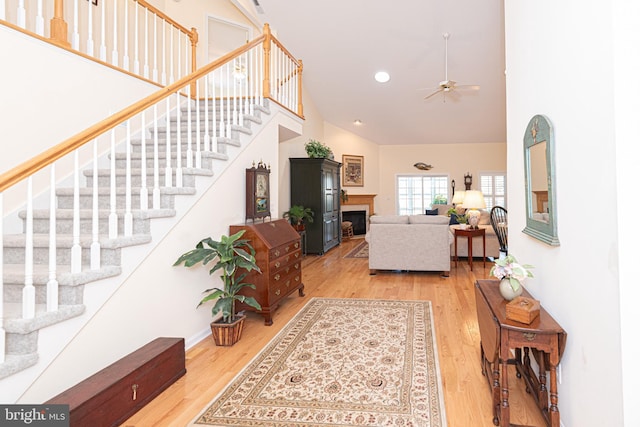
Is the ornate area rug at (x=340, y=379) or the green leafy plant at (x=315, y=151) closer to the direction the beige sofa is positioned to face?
the green leafy plant

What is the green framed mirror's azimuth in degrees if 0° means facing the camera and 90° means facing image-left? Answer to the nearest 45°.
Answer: approximately 45°

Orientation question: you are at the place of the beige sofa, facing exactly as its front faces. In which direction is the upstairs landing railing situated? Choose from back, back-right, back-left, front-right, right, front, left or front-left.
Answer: back-left

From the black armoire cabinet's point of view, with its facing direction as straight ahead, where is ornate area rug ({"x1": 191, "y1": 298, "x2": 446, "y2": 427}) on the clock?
The ornate area rug is roughly at 3 o'clock from the black armoire cabinet.

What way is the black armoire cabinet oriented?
to the viewer's right

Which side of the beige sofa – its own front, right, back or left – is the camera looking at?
back

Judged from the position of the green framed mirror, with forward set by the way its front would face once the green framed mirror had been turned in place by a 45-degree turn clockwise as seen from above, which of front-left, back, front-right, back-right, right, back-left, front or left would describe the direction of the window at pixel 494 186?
right

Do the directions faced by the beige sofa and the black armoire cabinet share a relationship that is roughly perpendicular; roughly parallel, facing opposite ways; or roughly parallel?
roughly perpendicular

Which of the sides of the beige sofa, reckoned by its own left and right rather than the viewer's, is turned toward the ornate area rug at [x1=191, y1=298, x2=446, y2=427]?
back
